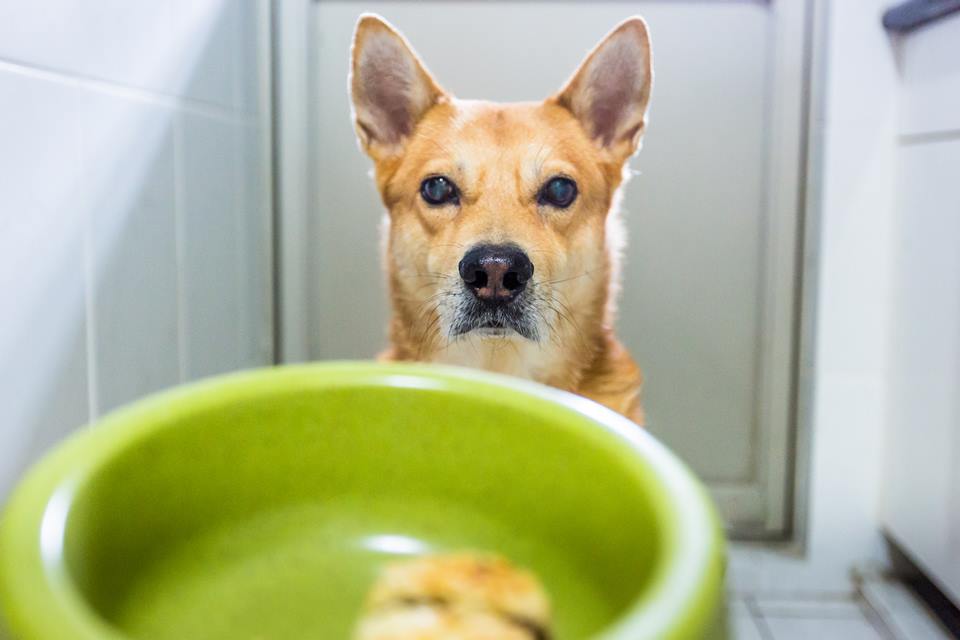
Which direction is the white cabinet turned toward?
to the viewer's left

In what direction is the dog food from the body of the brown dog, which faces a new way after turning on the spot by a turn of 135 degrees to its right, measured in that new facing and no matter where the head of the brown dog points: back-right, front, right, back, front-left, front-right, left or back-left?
back-left

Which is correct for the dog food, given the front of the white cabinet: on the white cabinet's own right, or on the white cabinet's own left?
on the white cabinet's own left

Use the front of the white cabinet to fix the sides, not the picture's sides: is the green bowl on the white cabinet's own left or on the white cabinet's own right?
on the white cabinet's own left

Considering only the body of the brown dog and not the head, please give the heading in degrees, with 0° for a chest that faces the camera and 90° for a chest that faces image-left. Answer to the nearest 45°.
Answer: approximately 0°
